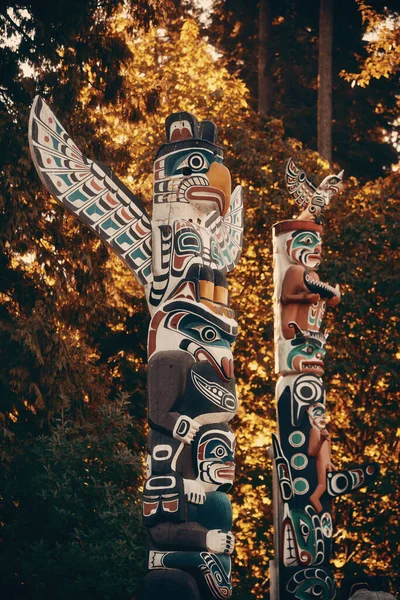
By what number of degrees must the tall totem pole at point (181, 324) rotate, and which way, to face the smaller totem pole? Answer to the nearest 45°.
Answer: approximately 90° to its left

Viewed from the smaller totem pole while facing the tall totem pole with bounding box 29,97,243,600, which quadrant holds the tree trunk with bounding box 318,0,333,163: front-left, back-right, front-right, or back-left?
back-right

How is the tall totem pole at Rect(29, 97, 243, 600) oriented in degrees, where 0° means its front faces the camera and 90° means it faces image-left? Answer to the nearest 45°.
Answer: approximately 315°

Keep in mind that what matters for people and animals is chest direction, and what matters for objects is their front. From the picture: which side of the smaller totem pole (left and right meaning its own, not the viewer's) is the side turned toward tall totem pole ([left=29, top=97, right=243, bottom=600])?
right

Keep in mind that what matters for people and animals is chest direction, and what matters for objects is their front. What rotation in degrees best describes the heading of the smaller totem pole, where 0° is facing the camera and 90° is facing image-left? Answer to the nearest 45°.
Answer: approximately 315°
